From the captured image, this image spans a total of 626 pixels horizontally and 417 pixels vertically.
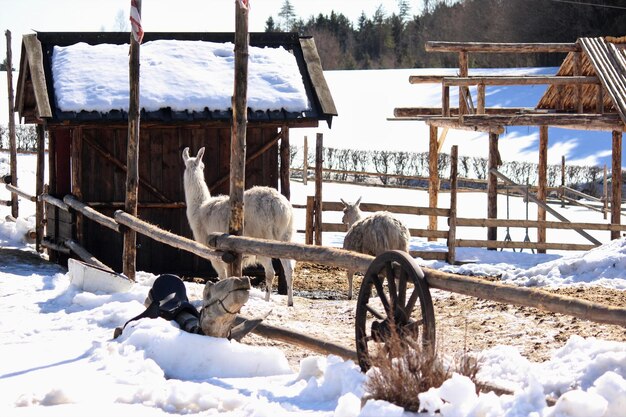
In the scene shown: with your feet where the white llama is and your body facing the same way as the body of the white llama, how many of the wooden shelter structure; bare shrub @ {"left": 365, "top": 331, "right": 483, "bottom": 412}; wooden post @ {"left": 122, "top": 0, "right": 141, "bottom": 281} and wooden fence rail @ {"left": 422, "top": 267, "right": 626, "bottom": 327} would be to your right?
1

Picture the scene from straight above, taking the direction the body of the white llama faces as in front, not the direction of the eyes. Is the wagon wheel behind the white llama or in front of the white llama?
behind

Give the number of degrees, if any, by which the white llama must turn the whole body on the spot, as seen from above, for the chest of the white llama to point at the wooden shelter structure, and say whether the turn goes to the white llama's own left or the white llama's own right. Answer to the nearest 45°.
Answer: approximately 90° to the white llama's own right

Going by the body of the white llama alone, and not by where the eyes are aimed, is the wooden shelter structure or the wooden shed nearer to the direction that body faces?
the wooden shed

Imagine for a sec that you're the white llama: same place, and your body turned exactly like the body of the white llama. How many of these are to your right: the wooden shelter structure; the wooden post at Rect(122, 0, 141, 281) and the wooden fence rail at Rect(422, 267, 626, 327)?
1

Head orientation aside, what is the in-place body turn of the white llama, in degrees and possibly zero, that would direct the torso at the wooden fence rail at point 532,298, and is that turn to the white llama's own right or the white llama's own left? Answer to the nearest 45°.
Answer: approximately 135° to the white llama's own left

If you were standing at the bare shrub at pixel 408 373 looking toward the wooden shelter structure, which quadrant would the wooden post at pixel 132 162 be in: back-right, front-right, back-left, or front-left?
front-left

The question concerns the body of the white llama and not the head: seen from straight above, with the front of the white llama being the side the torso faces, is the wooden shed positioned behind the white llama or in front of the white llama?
in front

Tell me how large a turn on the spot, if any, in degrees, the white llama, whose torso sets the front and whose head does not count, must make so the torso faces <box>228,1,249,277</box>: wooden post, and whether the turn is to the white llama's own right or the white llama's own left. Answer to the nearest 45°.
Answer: approximately 135° to the white llama's own left

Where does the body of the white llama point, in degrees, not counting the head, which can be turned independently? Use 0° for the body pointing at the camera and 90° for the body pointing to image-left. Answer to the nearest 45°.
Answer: approximately 135°
